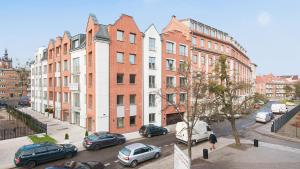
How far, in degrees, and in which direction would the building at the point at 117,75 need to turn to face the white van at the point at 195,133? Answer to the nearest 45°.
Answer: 0° — it already faces it

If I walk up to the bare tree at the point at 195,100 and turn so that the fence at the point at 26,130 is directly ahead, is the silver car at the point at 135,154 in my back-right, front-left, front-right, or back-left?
front-left

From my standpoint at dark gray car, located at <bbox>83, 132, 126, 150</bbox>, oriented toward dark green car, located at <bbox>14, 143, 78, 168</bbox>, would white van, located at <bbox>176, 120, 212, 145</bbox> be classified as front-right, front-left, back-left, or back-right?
back-left

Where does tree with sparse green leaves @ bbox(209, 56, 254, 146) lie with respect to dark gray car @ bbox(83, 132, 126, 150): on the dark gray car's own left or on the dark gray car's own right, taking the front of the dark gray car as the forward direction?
on the dark gray car's own right

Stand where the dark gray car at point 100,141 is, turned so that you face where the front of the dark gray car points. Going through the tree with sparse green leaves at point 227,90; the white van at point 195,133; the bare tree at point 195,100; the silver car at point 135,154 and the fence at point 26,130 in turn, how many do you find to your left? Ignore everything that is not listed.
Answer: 1

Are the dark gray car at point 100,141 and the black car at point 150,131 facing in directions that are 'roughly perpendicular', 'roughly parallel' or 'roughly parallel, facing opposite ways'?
roughly parallel

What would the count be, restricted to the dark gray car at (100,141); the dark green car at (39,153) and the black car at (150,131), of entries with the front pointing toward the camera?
0

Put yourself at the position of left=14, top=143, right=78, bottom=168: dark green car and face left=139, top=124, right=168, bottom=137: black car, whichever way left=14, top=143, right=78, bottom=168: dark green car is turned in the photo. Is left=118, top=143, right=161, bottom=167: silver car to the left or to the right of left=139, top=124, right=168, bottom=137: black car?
right

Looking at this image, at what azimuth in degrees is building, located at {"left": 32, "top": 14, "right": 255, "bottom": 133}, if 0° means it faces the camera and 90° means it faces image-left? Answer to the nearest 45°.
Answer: approximately 315°
